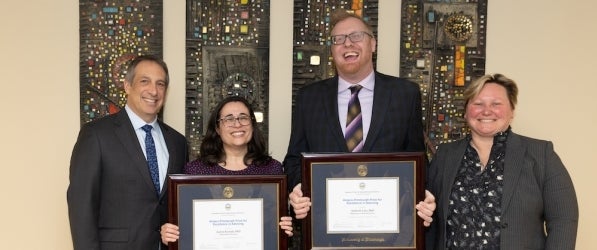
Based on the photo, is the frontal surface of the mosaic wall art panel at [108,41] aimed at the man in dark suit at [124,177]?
yes

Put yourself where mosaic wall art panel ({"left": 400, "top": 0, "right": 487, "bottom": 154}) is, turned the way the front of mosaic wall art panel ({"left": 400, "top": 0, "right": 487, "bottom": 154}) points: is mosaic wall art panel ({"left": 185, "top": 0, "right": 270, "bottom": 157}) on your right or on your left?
on your right

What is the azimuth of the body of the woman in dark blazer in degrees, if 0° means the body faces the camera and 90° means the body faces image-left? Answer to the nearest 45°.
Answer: approximately 45°

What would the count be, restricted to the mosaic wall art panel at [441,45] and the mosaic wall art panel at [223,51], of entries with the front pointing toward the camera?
2

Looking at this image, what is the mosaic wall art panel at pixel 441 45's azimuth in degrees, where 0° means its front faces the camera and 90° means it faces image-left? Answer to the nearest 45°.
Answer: approximately 0°

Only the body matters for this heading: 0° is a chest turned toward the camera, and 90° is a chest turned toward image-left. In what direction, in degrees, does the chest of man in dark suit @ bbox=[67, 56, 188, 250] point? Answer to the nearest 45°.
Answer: approximately 315°

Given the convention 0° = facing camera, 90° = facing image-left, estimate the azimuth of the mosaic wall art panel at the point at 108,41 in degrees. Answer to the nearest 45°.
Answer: approximately 0°
